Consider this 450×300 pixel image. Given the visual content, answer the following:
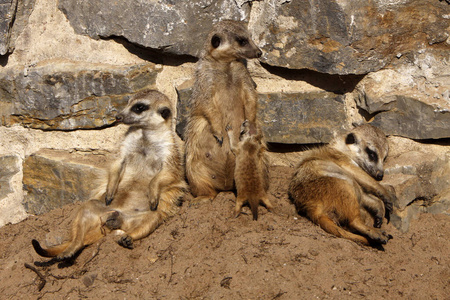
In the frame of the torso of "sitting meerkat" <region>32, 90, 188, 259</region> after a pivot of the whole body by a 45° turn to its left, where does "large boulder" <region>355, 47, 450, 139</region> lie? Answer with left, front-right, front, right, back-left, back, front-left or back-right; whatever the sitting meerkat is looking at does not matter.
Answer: left

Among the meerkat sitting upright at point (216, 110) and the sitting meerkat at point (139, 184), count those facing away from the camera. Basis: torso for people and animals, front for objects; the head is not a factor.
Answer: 0

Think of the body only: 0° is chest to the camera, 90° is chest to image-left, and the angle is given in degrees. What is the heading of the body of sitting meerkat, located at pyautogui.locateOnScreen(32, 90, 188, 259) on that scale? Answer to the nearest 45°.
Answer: approximately 45°
